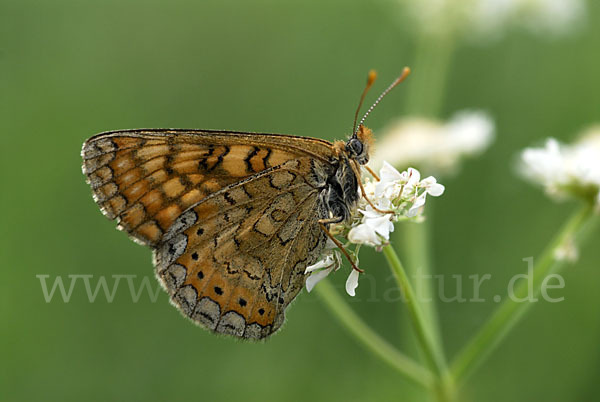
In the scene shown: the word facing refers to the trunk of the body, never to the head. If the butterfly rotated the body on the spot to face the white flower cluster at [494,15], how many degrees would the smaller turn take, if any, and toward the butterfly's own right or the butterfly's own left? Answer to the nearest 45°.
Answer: approximately 45° to the butterfly's own left

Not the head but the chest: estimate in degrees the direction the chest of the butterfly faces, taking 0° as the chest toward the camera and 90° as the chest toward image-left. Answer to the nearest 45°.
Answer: approximately 270°
